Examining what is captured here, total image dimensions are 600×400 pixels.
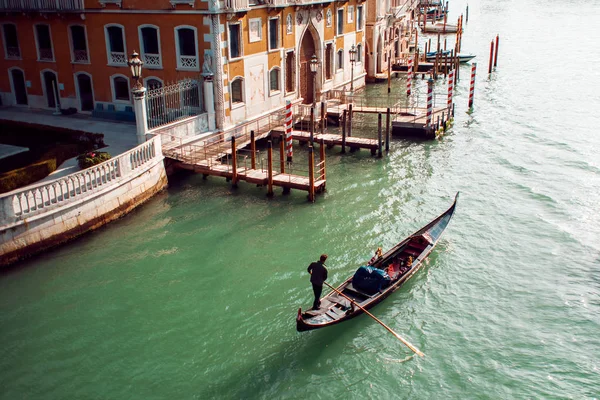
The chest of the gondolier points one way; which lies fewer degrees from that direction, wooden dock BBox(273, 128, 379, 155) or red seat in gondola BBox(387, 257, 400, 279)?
the red seat in gondola

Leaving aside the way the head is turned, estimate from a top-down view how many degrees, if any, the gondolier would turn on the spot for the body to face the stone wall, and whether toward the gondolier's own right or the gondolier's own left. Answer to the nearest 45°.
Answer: approximately 90° to the gondolier's own left

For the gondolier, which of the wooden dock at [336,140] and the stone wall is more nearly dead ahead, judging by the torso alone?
the wooden dock

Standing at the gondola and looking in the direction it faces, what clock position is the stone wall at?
The stone wall is roughly at 8 o'clock from the gondola.

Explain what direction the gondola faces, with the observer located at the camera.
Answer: facing away from the viewer and to the right of the viewer

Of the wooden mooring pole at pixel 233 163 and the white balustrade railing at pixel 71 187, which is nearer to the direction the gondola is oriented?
the wooden mooring pole

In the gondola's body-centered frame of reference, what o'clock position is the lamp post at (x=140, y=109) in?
The lamp post is roughly at 9 o'clock from the gondola.

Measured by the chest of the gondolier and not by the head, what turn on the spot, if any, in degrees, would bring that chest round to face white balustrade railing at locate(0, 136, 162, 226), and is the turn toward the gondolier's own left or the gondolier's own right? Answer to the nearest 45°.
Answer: approximately 90° to the gondolier's own left

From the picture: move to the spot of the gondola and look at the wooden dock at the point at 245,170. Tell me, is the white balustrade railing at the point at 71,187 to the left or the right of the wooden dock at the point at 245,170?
left

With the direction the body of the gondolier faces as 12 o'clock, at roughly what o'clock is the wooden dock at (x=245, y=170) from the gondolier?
The wooden dock is roughly at 10 o'clock from the gondolier.

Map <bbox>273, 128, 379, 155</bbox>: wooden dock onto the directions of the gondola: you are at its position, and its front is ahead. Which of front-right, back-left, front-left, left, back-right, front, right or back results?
front-left

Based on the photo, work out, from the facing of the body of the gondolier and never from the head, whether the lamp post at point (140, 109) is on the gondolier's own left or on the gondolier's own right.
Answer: on the gondolier's own left

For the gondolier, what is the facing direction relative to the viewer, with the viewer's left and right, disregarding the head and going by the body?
facing away from the viewer and to the right of the viewer
